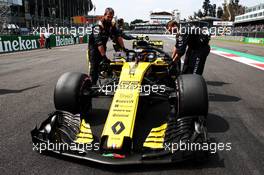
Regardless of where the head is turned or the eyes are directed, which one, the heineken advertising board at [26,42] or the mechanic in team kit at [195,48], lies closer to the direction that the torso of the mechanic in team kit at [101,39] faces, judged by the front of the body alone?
the mechanic in team kit

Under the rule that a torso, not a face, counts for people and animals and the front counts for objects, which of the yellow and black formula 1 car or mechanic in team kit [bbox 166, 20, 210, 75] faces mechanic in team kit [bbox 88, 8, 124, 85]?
mechanic in team kit [bbox 166, 20, 210, 75]

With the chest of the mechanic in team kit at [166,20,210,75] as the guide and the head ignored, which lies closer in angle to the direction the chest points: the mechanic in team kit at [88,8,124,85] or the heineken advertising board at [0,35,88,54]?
the mechanic in team kit

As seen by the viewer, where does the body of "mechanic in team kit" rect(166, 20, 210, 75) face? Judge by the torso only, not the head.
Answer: to the viewer's left

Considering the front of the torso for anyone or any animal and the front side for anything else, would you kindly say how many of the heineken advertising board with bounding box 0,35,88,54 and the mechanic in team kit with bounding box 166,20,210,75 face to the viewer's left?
1

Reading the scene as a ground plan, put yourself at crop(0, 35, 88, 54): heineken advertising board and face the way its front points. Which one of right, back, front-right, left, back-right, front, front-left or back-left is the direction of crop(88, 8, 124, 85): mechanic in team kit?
front-right

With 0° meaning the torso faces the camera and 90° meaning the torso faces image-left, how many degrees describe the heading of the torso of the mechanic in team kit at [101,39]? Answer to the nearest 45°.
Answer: approximately 315°

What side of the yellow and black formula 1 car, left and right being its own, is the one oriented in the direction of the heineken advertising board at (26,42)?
back

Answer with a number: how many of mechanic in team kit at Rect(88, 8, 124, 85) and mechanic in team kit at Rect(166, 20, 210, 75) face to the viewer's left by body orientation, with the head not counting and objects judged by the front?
1

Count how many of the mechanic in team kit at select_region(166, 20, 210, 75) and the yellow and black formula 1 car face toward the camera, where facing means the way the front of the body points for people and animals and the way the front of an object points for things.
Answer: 1

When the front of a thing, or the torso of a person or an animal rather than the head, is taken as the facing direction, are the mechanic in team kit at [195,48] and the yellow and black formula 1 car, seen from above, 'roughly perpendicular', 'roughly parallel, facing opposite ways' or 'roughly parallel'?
roughly perpendicular

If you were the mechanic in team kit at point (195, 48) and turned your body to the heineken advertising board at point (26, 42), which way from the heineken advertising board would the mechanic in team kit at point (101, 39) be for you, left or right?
left

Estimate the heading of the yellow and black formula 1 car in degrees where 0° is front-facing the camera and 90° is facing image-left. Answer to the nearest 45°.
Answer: approximately 0°

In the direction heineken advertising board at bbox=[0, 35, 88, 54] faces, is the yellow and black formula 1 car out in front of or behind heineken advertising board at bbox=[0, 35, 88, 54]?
in front

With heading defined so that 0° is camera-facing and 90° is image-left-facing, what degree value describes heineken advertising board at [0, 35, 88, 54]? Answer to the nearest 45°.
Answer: approximately 315°
